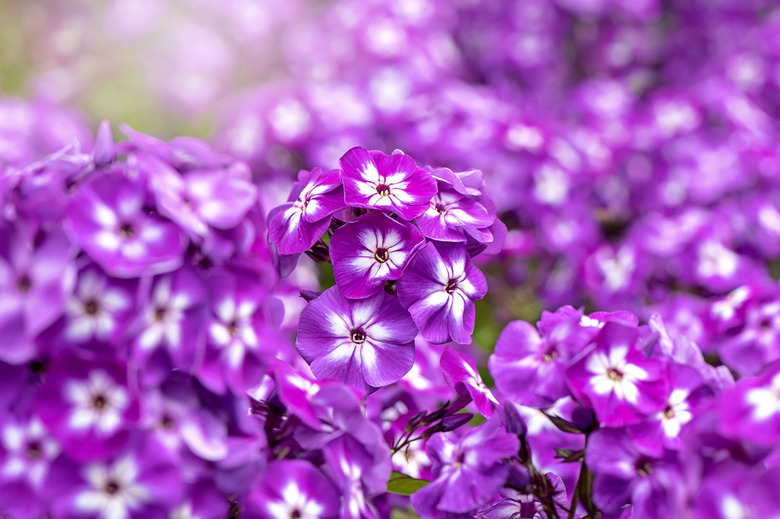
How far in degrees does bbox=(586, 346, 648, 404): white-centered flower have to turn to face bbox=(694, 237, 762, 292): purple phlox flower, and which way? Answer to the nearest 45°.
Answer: approximately 180°

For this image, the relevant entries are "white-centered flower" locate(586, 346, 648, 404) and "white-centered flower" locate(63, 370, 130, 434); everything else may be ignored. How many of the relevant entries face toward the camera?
2

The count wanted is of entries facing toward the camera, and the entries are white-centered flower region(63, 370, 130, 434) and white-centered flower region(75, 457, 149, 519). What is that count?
2

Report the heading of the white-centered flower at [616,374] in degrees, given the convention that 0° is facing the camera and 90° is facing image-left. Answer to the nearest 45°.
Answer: approximately 0°
